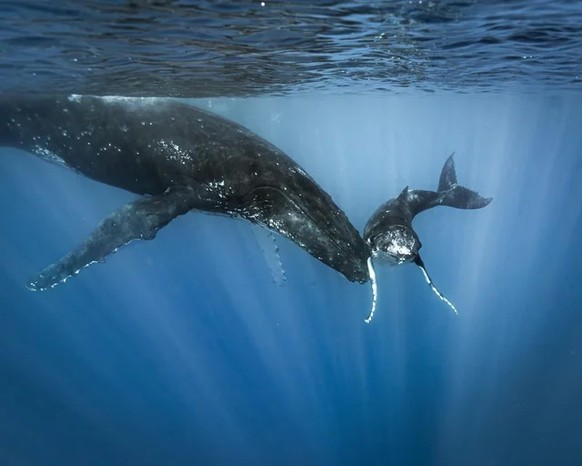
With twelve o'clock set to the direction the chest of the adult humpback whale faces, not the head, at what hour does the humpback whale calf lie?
The humpback whale calf is roughly at 1 o'clock from the adult humpback whale.

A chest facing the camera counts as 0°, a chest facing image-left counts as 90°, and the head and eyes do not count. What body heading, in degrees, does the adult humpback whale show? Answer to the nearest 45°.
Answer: approximately 270°
